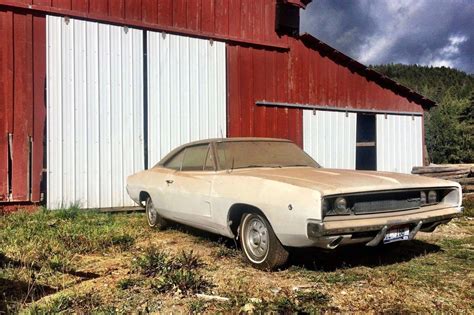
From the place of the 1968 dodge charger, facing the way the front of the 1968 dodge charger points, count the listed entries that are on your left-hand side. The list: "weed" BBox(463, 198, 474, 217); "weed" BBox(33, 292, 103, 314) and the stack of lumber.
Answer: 2

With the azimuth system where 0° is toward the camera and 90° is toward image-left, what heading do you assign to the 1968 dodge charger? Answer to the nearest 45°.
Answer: approximately 315°

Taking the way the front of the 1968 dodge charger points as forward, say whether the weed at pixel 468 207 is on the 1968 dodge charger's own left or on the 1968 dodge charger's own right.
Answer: on the 1968 dodge charger's own left

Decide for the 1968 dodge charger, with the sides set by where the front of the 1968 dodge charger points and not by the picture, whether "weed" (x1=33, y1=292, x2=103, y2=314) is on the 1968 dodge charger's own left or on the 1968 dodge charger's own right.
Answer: on the 1968 dodge charger's own right

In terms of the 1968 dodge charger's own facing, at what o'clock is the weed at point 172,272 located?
The weed is roughly at 4 o'clock from the 1968 dodge charger.

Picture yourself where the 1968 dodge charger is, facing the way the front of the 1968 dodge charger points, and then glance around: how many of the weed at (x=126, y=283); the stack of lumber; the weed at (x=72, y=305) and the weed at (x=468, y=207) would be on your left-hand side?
2

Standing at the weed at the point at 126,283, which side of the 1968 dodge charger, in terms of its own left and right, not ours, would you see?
right

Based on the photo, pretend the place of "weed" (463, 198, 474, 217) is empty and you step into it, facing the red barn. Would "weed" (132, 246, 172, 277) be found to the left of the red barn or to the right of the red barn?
left
